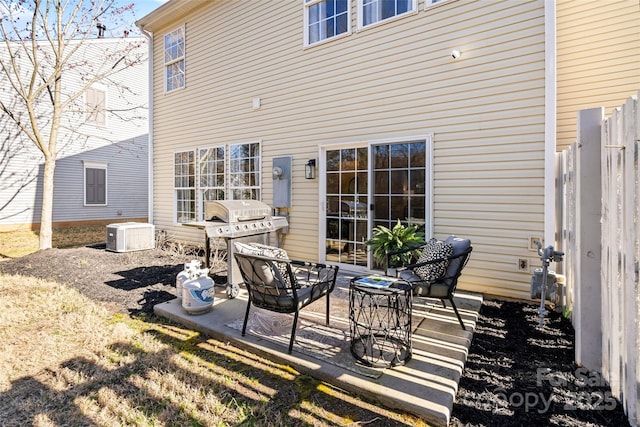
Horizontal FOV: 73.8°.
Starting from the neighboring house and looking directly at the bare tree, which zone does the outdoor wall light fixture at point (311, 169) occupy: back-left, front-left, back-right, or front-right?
front-left

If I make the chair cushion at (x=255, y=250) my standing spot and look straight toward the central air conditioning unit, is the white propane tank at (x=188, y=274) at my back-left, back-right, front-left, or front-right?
front-left

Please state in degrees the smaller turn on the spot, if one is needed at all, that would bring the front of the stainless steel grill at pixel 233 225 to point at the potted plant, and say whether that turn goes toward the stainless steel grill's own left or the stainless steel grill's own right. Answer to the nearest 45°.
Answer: approximately 45° to the stainless steel grill's own left

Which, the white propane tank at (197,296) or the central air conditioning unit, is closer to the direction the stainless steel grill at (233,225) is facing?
the white propane tank

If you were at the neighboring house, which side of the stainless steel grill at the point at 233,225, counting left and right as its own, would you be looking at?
back

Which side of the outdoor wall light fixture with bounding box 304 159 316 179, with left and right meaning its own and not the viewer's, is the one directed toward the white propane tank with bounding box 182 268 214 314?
front

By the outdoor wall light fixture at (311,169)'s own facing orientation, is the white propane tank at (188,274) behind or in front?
in front

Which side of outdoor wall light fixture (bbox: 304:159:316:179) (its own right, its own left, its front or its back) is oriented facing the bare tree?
right

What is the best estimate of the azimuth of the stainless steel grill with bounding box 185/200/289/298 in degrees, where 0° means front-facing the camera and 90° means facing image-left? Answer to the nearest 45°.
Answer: approximately 315°

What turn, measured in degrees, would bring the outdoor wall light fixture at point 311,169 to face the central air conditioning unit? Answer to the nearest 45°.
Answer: approximately 90° to its right

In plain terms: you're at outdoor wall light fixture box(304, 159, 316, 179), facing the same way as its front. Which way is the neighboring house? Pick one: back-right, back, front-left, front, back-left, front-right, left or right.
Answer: right

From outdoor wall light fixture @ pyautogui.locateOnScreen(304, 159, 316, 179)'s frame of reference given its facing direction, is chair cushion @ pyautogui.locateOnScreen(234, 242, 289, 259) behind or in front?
in front

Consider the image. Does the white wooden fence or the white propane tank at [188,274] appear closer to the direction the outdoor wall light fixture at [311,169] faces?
the white propane tank

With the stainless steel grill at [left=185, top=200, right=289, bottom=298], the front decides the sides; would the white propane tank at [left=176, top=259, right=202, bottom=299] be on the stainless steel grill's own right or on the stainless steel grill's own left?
on the stainless steel grill's own right

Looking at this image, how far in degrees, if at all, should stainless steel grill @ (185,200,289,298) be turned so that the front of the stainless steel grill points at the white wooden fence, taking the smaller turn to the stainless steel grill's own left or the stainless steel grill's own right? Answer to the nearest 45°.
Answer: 0° — it already faces it

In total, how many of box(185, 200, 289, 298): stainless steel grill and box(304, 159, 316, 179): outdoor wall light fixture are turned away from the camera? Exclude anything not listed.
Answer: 0

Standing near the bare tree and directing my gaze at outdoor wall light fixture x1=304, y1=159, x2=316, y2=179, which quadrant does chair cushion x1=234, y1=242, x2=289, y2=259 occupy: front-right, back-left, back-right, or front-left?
front-right
